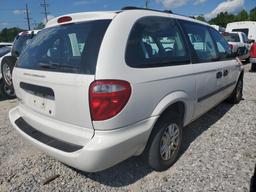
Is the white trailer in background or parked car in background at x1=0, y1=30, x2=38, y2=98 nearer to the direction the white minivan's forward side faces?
the white trailer in background

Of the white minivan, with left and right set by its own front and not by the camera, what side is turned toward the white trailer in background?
front

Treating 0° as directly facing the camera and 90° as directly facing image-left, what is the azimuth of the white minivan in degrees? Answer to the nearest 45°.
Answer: approximately 225°

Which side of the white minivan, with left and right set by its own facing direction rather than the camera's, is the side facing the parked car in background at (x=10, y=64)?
left
